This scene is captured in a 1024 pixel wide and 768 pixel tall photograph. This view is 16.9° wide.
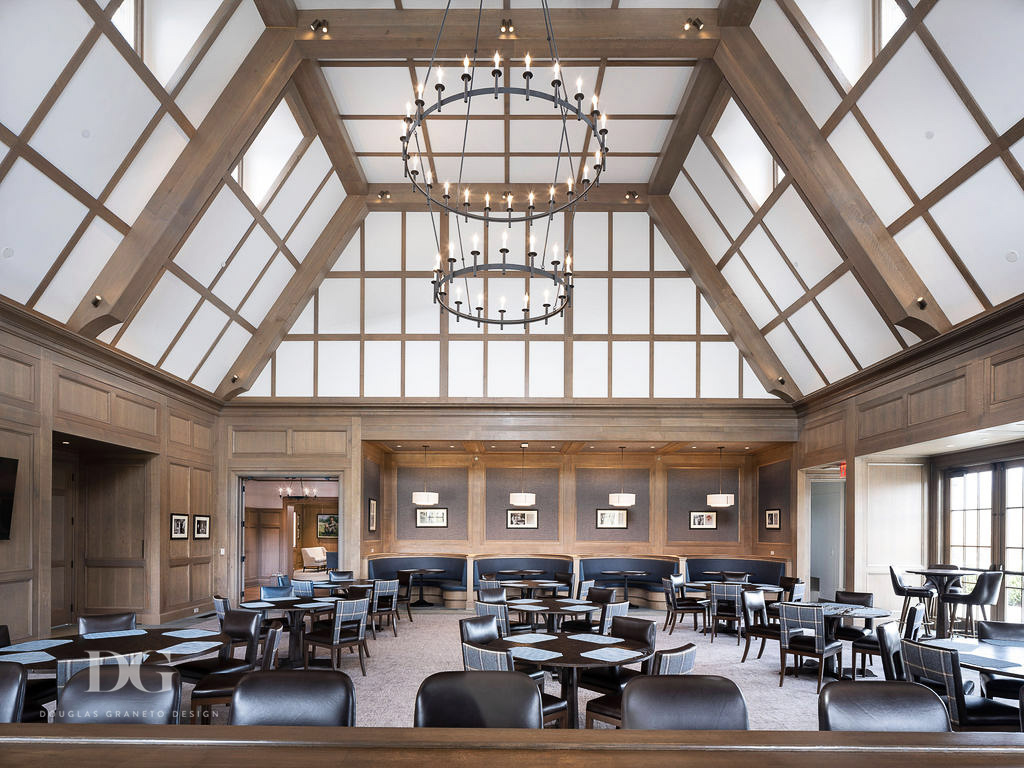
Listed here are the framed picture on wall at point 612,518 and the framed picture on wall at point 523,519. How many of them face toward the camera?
2

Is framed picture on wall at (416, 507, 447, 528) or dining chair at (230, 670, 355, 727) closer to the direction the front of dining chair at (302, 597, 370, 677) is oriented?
the framed picture on wall

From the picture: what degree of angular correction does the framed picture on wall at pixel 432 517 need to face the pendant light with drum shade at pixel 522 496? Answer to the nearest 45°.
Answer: approximately 45° to its left

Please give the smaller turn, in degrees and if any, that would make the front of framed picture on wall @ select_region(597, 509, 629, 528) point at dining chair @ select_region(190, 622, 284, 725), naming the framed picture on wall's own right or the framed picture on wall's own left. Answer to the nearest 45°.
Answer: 0° — it already faces it

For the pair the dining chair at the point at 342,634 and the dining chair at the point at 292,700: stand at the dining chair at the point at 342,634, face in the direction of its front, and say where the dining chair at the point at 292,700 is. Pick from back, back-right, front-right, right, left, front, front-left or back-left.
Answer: back-left
